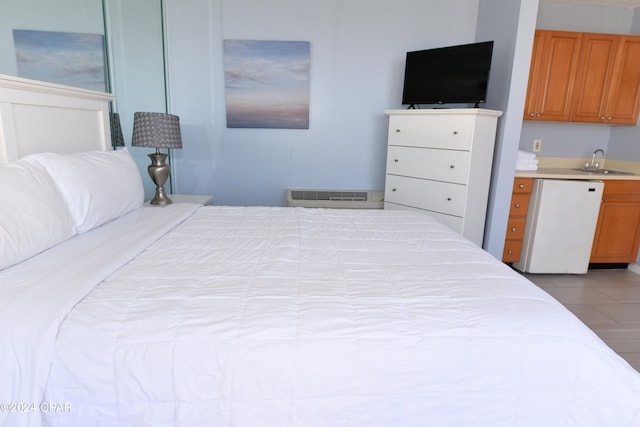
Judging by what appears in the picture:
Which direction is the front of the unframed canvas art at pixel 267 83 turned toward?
toward the camera

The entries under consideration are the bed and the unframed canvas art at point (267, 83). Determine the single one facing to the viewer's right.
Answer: the bed

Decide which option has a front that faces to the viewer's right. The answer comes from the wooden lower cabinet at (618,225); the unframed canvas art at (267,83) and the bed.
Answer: the bed

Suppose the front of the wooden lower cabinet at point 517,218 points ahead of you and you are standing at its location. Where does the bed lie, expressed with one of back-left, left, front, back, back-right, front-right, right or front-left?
front

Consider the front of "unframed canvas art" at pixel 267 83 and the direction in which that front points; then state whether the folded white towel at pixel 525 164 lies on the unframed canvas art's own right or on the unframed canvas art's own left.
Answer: on the unframed canvas art's own left

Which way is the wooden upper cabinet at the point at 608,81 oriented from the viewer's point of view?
toward the camera

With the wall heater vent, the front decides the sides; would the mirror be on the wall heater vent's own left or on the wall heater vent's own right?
on the wall heater vent's own right

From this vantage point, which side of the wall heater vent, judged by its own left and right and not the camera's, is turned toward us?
front

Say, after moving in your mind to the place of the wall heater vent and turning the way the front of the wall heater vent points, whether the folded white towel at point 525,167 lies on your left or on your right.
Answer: on your left

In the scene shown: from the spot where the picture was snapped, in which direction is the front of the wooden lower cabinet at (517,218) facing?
facing the viewer

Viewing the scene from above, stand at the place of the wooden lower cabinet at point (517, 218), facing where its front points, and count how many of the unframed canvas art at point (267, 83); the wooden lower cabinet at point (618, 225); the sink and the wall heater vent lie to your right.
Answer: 2

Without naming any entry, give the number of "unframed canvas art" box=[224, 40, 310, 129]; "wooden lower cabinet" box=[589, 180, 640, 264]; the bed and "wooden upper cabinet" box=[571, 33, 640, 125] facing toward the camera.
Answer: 3

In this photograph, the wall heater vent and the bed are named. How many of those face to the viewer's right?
1

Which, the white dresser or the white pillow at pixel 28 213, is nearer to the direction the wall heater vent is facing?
the white pillow
